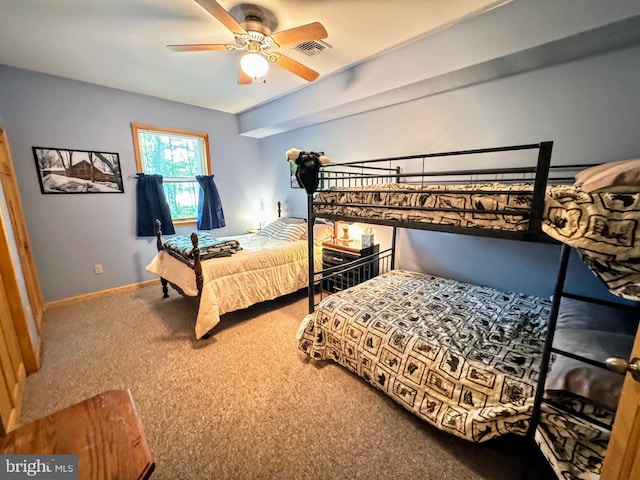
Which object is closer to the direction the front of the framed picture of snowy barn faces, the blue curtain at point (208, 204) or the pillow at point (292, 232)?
the pillow

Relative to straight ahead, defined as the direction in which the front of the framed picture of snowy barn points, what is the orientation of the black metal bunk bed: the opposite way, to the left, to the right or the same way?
the opposite way

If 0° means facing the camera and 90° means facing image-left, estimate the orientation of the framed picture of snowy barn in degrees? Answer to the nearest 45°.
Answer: approximately 315°

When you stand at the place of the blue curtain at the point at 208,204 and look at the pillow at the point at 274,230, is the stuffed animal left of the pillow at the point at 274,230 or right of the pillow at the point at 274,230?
right

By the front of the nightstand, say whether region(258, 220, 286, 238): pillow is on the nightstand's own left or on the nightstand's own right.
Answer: on the nightstand's own right
